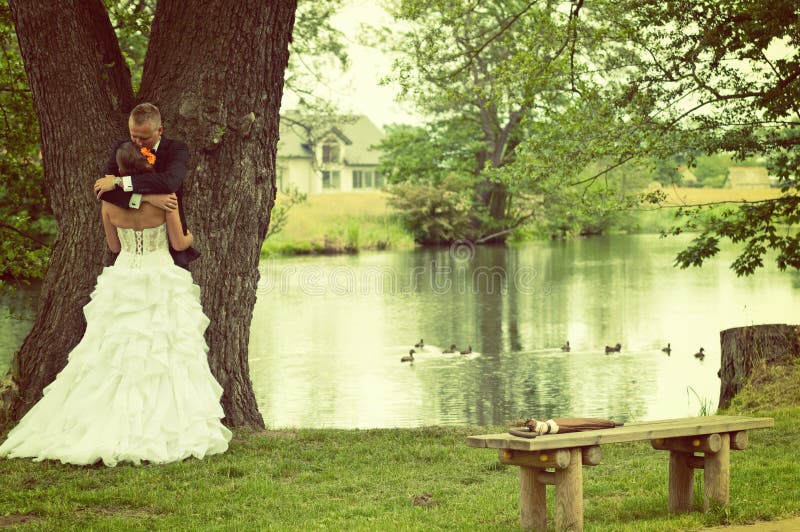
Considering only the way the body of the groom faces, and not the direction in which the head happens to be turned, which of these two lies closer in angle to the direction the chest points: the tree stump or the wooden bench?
the wooden bench

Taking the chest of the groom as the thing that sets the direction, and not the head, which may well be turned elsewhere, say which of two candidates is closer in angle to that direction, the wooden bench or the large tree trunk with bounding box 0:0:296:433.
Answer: the wooden bench

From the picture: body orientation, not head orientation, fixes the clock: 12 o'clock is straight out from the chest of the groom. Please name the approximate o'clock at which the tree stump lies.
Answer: The tree stump is roughly at 8 o'clock from the groom.

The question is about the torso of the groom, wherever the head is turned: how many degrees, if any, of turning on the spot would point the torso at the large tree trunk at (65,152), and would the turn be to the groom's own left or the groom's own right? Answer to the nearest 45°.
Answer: approximately 135° to the groom's own right

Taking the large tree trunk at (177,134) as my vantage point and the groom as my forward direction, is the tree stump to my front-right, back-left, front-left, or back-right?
back-left

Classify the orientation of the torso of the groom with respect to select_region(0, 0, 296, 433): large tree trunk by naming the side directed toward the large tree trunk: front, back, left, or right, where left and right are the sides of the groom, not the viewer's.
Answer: back

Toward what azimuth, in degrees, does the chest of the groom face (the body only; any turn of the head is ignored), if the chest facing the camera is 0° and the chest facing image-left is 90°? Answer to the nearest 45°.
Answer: approximately 0°
